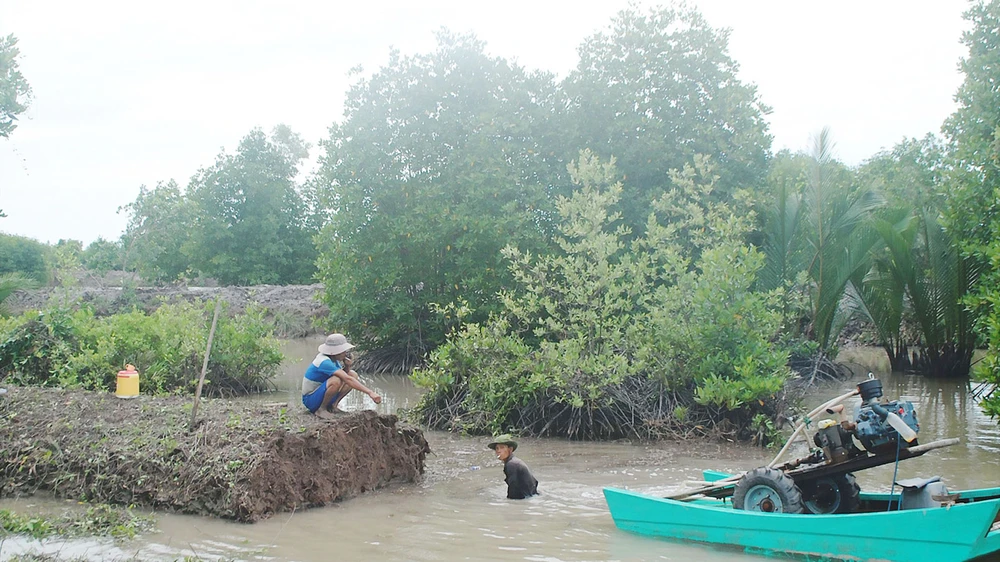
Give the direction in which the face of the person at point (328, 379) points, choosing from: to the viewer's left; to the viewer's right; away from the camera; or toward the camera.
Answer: to the viewer's right

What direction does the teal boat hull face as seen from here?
to the viewer's left

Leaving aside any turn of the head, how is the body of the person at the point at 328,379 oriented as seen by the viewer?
to the viewer's right

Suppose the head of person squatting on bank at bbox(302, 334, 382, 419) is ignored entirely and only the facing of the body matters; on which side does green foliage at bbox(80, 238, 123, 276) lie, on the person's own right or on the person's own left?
on the person's own left

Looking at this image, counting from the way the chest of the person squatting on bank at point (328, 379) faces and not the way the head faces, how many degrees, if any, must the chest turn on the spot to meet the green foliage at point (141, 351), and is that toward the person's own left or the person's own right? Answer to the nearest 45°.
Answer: approximately 135° to the person's own left

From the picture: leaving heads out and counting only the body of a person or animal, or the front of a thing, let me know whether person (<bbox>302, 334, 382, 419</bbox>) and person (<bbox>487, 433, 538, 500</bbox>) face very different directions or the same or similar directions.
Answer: very different directions

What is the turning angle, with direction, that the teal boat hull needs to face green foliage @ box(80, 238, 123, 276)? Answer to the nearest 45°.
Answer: approximately 45° to its right

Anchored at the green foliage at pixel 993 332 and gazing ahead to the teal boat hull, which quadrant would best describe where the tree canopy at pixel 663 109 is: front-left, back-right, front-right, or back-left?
back-right

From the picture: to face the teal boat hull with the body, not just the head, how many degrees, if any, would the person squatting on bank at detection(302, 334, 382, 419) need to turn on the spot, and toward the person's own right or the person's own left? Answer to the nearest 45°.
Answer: approximately 45° to the person's own right
